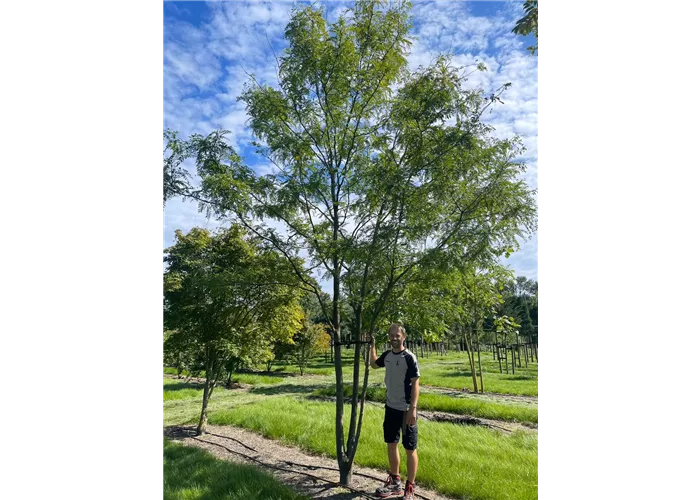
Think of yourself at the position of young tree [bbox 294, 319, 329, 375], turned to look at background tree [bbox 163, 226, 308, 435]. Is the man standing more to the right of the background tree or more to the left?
left

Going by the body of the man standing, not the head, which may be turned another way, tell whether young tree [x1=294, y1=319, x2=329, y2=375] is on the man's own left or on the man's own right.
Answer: on the man's own right

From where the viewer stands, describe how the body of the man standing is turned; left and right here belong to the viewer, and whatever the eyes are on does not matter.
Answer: facing the viewer and to the left of the viewer

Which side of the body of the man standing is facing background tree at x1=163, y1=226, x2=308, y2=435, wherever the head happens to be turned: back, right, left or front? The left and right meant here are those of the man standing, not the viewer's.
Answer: right
